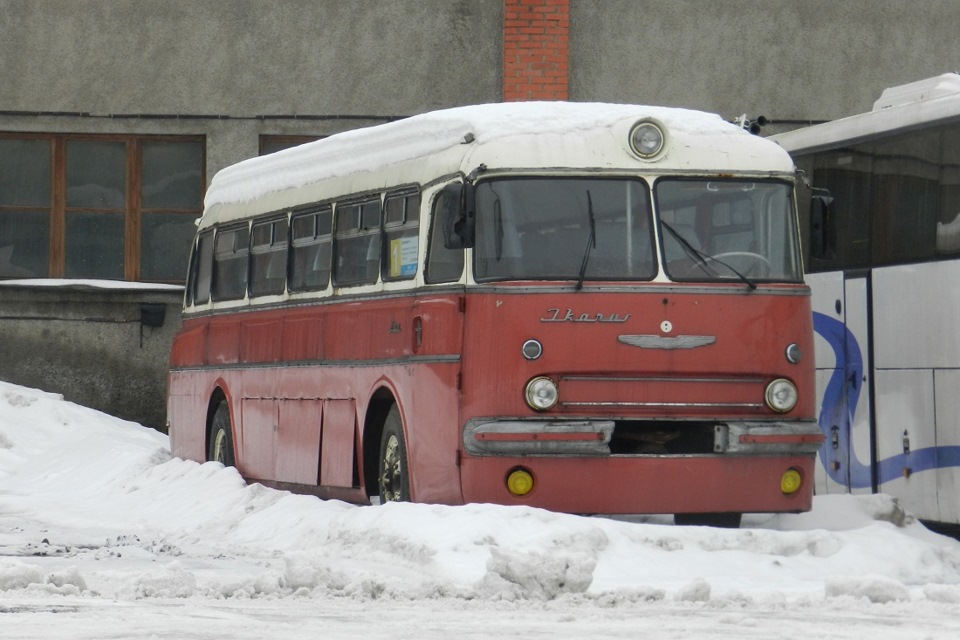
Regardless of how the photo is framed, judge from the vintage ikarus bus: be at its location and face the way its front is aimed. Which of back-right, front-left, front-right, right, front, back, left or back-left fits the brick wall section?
back-left

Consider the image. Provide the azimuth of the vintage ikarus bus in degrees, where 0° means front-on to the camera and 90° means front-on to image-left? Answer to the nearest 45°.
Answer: approximately 315°
